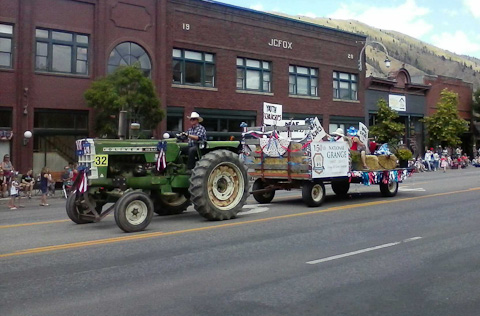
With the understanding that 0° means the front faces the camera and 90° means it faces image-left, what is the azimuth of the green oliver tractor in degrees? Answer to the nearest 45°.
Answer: approximately 45°

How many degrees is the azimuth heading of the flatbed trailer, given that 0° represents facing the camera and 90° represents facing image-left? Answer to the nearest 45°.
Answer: approximately 45°

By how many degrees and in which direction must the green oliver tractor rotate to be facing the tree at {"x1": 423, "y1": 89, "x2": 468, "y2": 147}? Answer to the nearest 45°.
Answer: approximately 180°

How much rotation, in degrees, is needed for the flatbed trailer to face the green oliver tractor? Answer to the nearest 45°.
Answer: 0° — it already faces it

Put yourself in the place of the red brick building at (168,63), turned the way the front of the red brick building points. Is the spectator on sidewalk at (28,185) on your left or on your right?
on your right

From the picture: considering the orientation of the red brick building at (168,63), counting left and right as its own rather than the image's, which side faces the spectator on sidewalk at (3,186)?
right

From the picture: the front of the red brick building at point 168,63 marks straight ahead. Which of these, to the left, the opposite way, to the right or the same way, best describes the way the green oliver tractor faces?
to the right

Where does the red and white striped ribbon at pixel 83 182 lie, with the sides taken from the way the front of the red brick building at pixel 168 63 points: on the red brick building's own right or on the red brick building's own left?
on the red brick building's own right

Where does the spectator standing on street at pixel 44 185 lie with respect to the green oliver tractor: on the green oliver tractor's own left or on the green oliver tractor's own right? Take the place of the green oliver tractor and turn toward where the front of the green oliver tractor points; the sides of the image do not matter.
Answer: on the green oliver tractor's own right

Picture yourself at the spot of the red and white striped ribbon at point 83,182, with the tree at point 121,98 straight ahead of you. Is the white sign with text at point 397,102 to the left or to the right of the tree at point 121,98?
right

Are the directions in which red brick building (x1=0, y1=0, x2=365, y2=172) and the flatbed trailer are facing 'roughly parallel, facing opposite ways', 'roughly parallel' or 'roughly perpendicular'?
roughly perpendicular
